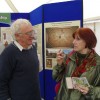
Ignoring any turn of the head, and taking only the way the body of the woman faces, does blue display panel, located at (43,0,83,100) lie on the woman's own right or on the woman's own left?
on the woman's own right

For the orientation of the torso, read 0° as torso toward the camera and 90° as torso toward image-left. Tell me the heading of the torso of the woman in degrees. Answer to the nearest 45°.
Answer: approximately 45°

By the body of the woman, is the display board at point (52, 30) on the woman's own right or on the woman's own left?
on the woman's own right
